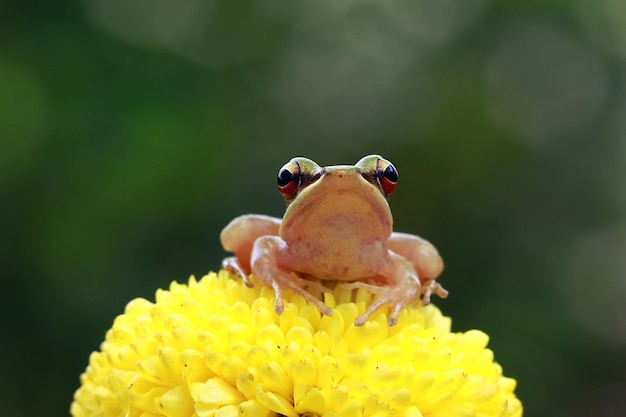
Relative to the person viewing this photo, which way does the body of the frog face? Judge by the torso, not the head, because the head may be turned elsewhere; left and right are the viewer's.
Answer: facing the viewer
